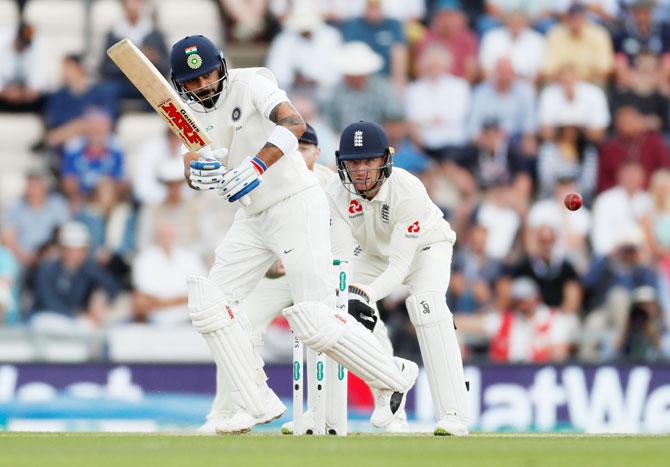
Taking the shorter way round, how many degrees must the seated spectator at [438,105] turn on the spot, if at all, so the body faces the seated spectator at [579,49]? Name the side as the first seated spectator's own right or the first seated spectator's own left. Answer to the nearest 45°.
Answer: approximately 90° to the first seated spectator's own left

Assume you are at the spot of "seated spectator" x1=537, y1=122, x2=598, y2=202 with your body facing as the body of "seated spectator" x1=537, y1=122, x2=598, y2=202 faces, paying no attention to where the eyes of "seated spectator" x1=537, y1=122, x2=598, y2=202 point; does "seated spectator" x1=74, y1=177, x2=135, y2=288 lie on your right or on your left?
on your right

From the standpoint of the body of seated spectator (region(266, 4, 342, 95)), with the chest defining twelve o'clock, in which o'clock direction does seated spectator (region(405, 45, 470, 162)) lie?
seated spectator (region(405, 45, 470, 162)) is roughly at 9 o'clock from seated spectator (region(266, 4, 342, 95)).

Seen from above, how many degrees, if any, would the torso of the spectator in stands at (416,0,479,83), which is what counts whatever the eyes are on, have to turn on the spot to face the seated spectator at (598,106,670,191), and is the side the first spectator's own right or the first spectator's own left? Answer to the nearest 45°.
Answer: approximately 90° to the first spectator's own left

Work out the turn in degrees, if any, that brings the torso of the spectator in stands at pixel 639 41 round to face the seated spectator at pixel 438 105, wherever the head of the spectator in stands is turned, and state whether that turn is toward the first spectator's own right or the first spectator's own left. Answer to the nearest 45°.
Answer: approximately 45° to the first spectator's own right
